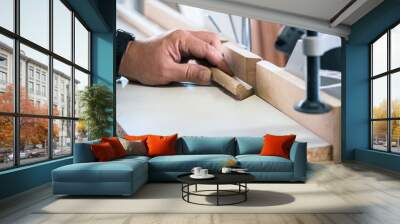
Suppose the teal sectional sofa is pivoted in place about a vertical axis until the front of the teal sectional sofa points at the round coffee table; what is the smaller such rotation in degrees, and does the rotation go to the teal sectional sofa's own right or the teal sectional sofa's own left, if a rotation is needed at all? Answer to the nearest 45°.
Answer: approximately 45° to the teal sectional sofa's own left

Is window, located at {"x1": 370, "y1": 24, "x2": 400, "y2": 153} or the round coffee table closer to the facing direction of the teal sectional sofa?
the round coffee table

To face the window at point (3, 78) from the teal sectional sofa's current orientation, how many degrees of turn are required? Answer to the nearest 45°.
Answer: approximately 45° to its right

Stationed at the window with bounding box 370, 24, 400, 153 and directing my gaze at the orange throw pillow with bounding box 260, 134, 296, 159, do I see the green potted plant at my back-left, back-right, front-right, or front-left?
front-right

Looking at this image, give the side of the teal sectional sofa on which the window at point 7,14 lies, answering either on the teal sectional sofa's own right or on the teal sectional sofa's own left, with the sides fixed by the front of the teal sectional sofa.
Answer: on the teal sectional sofa's own right

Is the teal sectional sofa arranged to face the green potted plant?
no

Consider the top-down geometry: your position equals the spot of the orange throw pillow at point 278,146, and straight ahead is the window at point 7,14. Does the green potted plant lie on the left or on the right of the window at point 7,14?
right

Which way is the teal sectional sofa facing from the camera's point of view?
toward the camera

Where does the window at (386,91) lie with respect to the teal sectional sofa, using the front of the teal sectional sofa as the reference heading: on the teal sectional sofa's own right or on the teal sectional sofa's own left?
on the teal sectional sofa's own left

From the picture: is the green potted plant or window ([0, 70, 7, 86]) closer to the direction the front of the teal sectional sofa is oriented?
the window

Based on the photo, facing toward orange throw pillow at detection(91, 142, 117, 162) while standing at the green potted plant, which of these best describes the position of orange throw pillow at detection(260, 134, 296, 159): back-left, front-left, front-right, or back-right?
front-left

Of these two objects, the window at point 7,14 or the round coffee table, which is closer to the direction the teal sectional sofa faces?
the round coffee table
